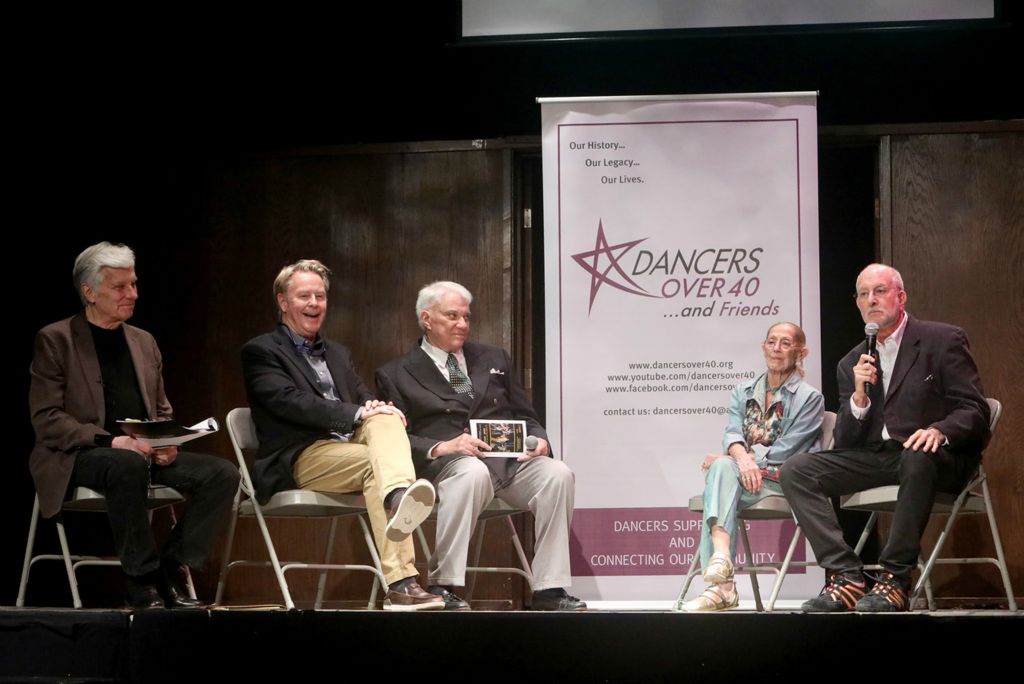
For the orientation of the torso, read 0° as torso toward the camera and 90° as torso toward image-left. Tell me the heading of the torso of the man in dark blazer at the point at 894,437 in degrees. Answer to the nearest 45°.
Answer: approximately 45°

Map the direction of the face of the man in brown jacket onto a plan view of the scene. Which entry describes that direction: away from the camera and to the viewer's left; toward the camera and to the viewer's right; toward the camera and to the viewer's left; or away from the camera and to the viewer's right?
toward the camera and to the viewer's right

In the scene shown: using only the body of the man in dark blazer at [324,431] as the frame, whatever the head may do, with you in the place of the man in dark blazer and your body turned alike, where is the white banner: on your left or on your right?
on your left

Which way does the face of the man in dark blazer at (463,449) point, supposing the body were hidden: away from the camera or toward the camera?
toward the camera

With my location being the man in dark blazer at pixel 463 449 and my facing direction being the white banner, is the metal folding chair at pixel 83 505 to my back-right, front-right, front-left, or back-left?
back-left

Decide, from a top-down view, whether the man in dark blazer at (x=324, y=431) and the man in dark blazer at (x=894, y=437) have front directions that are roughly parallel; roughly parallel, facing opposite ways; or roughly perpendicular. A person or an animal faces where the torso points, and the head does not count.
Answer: roughly perpendicular

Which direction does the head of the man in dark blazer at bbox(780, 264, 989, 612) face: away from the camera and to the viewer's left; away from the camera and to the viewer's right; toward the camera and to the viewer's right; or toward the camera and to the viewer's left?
toward the camera and to the viewer's left

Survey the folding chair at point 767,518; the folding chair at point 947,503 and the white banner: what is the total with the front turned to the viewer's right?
0

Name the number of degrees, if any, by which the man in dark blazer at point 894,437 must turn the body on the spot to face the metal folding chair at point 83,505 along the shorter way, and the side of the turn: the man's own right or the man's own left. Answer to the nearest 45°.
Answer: approximately 45° to the man's own right

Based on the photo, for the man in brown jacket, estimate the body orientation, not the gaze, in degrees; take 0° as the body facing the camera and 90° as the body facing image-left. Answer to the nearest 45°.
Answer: approximately 315°

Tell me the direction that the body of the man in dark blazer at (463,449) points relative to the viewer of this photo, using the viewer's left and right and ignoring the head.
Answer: facing the viewer and to the right of the viewer

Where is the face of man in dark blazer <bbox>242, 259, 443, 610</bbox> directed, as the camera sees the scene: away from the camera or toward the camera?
toward the camera
